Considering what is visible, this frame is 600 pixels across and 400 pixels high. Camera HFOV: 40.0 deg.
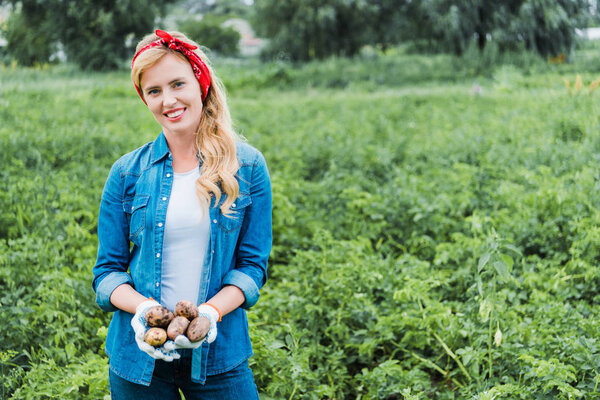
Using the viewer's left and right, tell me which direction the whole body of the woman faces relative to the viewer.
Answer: facing the viewer

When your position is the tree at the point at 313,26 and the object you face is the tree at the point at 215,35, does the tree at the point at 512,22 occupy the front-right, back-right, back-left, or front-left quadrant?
back-right

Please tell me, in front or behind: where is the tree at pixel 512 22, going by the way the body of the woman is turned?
behind

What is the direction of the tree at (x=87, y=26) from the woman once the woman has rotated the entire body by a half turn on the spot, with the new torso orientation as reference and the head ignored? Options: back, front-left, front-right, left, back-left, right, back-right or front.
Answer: front

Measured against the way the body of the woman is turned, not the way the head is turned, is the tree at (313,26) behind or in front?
behind

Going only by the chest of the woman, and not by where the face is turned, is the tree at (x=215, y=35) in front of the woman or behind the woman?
behind
